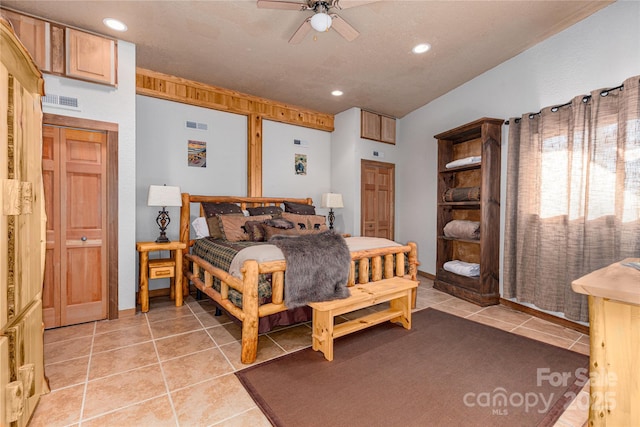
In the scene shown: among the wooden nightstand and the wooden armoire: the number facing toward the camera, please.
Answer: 1

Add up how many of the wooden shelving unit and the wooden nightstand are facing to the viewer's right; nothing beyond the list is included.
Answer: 0

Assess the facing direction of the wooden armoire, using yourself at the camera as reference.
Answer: facing to the right of the viewer

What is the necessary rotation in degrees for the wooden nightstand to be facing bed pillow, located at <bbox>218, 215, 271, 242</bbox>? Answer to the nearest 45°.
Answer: approximately 90° to its left

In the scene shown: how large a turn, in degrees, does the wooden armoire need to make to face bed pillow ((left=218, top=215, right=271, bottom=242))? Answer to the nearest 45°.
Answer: approximately 45° to its left

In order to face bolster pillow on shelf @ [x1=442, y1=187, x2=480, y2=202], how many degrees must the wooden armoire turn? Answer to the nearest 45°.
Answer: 0° — it already faces it

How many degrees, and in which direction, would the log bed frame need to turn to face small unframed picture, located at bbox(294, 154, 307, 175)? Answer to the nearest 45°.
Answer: approximately 135° to its left

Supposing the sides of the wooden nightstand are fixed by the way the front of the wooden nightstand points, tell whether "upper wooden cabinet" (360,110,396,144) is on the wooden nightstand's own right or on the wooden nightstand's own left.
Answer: on the wooden nightstand's own left

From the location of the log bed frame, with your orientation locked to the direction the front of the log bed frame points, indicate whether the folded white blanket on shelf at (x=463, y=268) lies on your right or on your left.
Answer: on your left

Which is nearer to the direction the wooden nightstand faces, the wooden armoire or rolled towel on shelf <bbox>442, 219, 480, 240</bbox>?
the wooden armoire

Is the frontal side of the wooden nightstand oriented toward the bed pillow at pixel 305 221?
no

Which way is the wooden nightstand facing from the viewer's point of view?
toward the camera

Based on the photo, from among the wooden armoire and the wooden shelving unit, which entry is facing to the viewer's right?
the wooden armoire

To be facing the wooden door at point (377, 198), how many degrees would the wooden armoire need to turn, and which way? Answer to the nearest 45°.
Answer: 0° — it already faces it

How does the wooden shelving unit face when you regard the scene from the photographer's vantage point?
facing the viewer and to the left of the viewer

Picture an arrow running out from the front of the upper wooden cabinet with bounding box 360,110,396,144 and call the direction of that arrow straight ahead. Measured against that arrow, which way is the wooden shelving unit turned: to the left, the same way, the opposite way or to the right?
to the right

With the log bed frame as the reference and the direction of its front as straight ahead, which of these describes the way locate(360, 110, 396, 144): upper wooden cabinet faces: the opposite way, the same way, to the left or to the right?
the same way

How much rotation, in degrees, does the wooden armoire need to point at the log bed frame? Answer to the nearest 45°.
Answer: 0° — it already faces it

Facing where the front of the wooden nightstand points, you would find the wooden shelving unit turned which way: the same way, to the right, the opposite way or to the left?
to the right

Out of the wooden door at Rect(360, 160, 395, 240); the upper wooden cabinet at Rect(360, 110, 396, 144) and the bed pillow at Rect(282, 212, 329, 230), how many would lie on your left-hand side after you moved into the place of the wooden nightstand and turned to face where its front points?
3

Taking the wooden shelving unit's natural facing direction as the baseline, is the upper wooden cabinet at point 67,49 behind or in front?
in front
